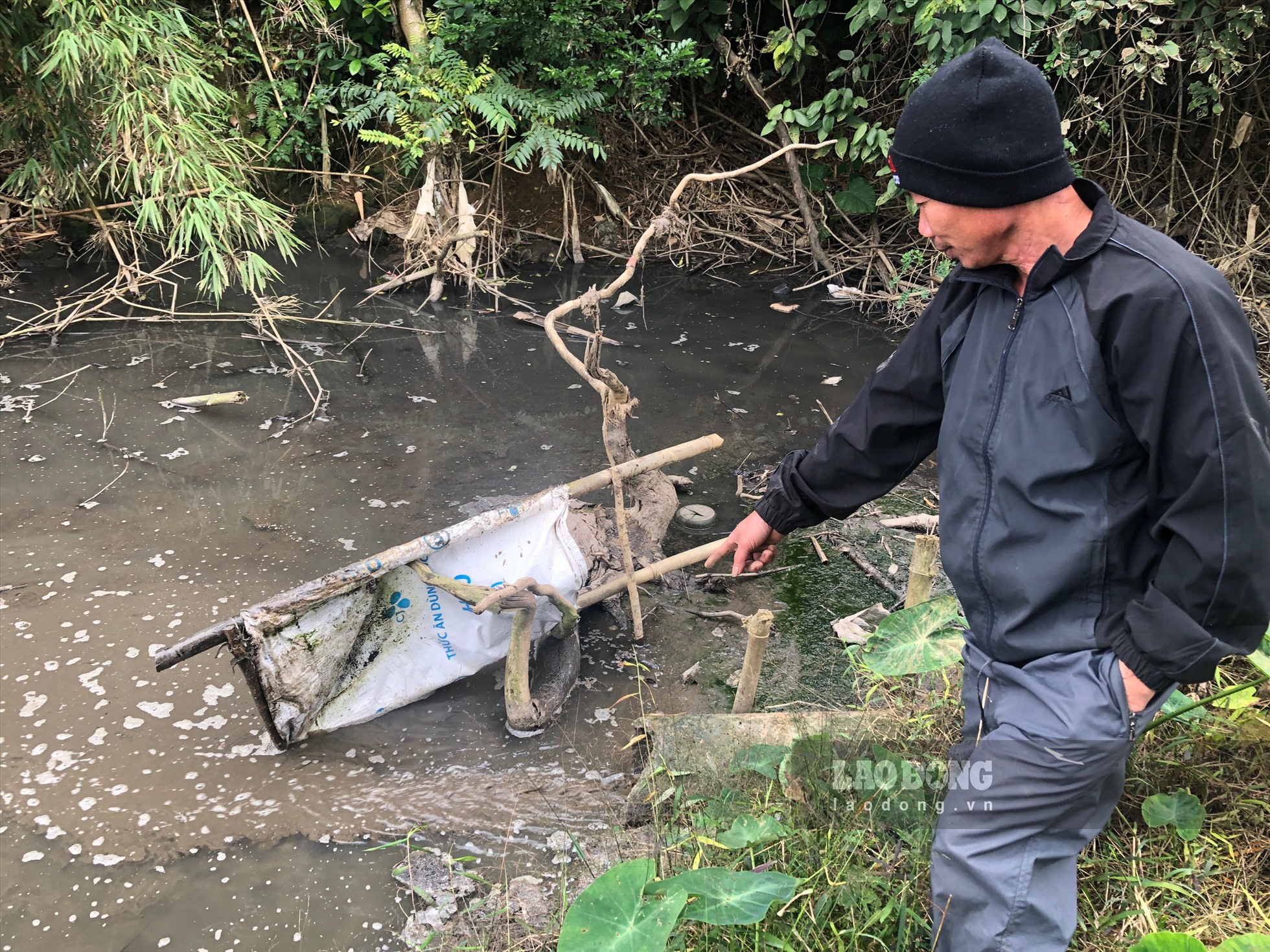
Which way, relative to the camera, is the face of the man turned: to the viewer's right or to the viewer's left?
to the viewer's left

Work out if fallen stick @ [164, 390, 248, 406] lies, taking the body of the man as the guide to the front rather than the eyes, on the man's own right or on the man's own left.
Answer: on the man's own right

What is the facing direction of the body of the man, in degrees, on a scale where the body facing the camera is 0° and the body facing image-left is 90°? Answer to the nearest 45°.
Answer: approximately 45°

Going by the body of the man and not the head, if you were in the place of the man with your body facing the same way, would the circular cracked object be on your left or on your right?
on your right

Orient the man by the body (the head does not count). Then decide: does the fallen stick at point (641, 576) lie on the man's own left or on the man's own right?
on the man's own right
